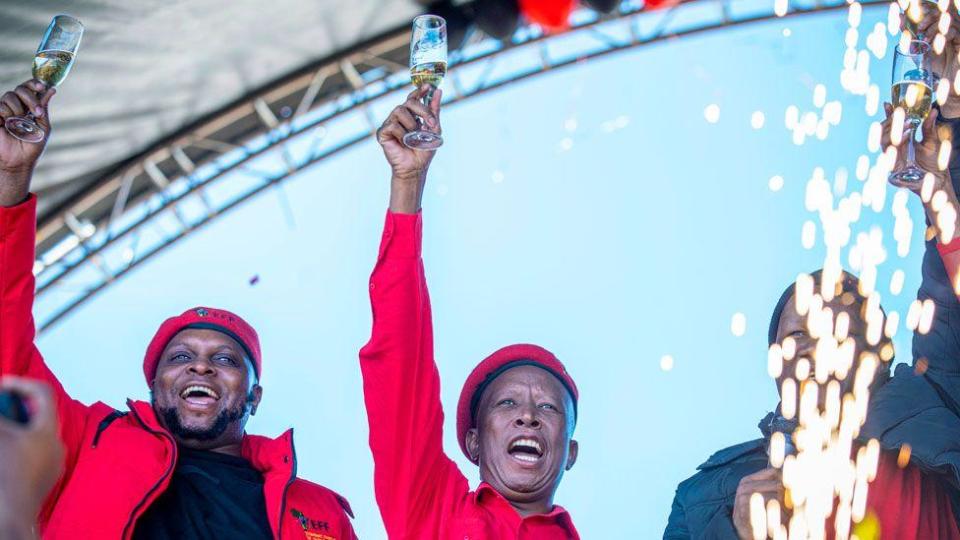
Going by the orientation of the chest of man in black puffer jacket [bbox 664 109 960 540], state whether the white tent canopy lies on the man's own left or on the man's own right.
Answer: on the man's own right

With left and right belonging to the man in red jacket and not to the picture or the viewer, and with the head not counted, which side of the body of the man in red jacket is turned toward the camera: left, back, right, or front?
front

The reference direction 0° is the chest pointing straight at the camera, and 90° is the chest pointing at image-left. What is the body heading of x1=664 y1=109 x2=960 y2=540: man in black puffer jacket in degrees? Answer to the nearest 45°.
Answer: approximately 45°

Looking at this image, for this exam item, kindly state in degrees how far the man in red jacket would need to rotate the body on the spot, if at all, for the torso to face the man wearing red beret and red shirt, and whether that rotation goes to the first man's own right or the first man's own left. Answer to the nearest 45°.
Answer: approximately 45° to the first man's own left

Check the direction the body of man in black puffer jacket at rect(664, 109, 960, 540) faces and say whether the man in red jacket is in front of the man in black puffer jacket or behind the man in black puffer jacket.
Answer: in front
